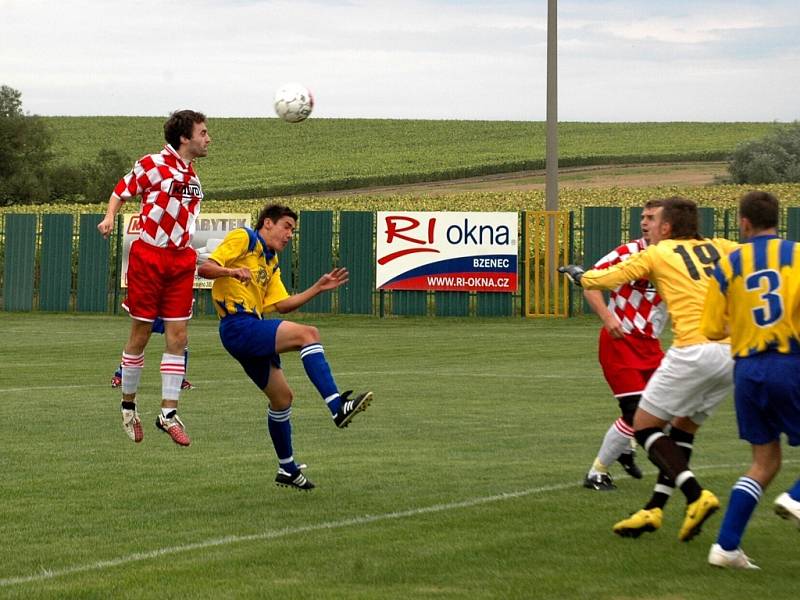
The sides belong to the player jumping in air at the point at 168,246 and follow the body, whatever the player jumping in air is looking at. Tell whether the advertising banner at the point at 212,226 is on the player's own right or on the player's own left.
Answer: on the player's own left

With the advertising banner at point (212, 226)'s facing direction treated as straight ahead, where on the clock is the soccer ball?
The soccer ball is roughly at 12 o'clock from the advertising banner.

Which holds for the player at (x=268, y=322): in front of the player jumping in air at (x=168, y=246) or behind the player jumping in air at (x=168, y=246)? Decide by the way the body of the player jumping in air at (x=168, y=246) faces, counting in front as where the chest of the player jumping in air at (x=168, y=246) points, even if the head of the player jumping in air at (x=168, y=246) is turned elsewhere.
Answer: in front

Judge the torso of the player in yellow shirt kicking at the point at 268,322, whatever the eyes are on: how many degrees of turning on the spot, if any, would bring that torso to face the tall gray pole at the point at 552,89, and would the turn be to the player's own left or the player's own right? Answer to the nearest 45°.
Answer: approximately 135° to the player's own left

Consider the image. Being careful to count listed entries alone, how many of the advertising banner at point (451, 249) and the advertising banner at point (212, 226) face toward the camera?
2

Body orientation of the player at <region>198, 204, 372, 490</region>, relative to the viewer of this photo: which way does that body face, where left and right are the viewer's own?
facing the viewer and to the right of the viewer

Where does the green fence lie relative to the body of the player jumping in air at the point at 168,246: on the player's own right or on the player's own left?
on the player's own left

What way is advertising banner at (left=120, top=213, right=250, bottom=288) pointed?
toward the camera

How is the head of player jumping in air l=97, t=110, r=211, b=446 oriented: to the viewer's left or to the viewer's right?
to the viewer's right

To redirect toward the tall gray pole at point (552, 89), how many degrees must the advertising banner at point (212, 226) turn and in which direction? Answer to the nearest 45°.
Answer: approximately 90° to its left
